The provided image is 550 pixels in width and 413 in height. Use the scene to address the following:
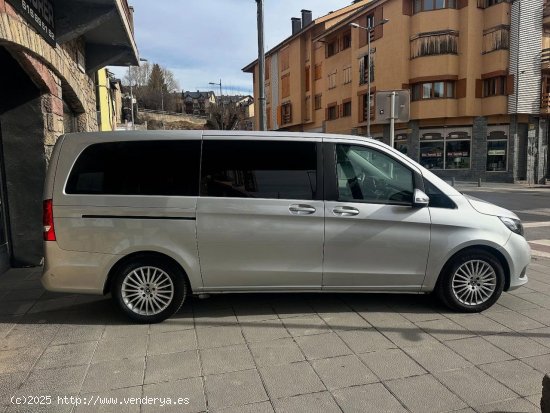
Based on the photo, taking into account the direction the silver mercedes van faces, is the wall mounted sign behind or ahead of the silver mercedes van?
behind

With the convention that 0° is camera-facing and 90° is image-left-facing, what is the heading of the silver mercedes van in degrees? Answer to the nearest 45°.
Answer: approximately 270°

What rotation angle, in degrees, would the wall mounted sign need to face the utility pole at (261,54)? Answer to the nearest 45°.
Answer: approximately 90° to its left

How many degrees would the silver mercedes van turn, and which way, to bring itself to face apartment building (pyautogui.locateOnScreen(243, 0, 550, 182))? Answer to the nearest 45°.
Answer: approximately 45° to its left

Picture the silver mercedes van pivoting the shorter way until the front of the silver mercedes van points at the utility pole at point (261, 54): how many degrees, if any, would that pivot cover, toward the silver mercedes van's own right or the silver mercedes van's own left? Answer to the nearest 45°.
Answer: approximately 90° to the silver mercedes van's own left

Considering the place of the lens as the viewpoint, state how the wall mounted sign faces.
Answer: facing the viewer and to the right of the viewer

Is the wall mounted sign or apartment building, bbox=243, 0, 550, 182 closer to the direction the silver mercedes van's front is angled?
the apartment building

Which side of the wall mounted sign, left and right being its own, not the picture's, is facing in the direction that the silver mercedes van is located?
front

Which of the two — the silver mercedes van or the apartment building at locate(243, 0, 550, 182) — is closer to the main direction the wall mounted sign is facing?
the silver mercedes van

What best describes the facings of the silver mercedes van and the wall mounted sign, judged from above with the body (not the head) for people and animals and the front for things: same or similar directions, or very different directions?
same or similar directions

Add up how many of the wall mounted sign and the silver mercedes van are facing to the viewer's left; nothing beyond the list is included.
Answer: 0
